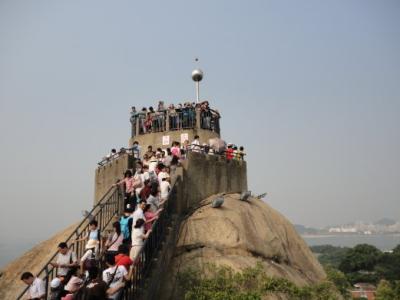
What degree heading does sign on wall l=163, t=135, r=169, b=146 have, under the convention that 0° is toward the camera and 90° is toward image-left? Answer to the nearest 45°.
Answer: approximately 0°

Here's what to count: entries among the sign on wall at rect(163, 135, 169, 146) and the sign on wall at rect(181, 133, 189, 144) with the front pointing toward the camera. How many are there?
2
